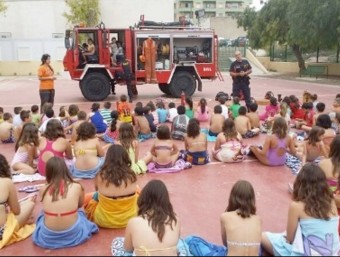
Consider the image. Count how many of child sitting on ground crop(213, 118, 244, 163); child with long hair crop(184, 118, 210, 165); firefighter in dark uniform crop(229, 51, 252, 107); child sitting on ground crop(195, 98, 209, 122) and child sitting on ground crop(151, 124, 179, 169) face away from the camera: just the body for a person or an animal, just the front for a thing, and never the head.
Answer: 4

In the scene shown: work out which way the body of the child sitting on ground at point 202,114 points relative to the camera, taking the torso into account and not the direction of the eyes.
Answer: away from the camera

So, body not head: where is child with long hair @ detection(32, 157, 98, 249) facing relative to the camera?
away from the camera

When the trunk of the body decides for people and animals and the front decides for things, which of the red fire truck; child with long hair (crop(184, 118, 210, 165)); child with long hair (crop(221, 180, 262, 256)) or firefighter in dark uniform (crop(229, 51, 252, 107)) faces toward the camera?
the firefighter in dark uniform

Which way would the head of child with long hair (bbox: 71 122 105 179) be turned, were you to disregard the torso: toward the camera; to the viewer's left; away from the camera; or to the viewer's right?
away from the camera

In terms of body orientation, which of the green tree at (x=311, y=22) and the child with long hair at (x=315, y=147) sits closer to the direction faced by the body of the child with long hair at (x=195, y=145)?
the green tree

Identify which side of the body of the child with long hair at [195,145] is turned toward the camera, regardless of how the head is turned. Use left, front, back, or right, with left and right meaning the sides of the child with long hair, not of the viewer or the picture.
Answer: back

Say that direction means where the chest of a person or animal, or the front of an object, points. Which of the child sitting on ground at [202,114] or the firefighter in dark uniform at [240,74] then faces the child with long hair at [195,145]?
the firefighter in dark uniform

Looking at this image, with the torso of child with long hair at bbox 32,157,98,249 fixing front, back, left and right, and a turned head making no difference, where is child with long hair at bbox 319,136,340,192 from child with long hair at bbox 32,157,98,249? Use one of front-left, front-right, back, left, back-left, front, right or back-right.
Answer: right

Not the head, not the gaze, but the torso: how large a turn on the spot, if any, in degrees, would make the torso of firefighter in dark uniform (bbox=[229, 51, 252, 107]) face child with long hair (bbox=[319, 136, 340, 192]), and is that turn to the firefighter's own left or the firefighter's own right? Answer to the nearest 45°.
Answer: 0° — they already face them

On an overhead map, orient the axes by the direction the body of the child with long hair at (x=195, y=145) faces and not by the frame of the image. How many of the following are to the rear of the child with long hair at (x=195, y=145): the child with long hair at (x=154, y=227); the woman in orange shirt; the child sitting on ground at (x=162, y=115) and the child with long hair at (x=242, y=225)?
2

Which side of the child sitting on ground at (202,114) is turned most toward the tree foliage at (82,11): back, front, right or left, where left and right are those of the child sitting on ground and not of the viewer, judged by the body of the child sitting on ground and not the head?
front

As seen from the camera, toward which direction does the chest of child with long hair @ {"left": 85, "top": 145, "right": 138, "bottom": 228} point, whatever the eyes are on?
away from the camera

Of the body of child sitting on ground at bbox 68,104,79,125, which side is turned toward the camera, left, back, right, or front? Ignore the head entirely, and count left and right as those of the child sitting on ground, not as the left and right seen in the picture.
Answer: back

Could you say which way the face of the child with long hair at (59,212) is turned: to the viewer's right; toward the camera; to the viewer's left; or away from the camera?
away from the camera
